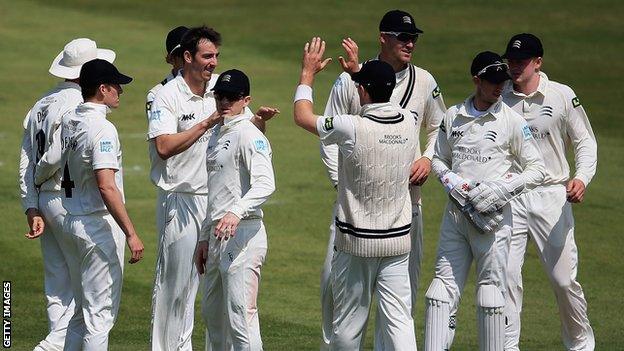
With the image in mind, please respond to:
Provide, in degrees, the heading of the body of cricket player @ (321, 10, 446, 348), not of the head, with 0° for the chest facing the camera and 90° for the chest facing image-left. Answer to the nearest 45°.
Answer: approximately 0°

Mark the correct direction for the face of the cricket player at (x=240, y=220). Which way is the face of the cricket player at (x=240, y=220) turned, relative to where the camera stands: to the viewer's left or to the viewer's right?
to the viewer's left

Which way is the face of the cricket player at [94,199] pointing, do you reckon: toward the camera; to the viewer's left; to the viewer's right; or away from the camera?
to the viewer's right

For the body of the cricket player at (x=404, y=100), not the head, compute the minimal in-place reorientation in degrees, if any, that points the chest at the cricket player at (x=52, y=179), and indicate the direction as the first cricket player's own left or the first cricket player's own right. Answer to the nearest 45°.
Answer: approximately 90° to the first cricket player's own right

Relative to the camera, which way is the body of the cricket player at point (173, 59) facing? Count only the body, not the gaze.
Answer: to the viewer's right

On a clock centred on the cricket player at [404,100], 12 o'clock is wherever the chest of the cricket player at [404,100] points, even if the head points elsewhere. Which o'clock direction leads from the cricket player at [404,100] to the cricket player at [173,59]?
the cricket player at [173,59] is roughly at 3 o'clock from the cricket player at [404,100].

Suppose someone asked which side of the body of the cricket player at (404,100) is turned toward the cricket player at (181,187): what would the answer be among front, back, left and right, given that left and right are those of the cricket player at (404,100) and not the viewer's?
right

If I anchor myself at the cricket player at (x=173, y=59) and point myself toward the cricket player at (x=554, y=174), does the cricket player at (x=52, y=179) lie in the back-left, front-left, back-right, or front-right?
back-right

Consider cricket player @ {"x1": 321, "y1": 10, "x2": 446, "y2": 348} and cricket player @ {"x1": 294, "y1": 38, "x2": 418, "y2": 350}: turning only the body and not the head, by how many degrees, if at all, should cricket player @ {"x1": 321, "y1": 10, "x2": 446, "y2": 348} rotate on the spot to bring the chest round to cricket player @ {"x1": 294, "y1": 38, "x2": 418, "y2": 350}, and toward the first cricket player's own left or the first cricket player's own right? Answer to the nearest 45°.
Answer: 0° — they already face them
